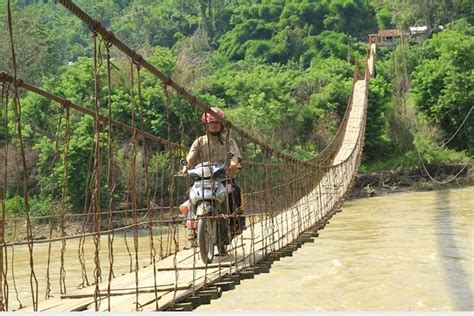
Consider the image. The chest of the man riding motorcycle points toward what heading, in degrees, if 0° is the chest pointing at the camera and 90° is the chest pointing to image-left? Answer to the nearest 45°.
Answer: approximately 0°

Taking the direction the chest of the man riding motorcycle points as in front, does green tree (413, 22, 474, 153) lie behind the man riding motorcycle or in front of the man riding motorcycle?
behind
